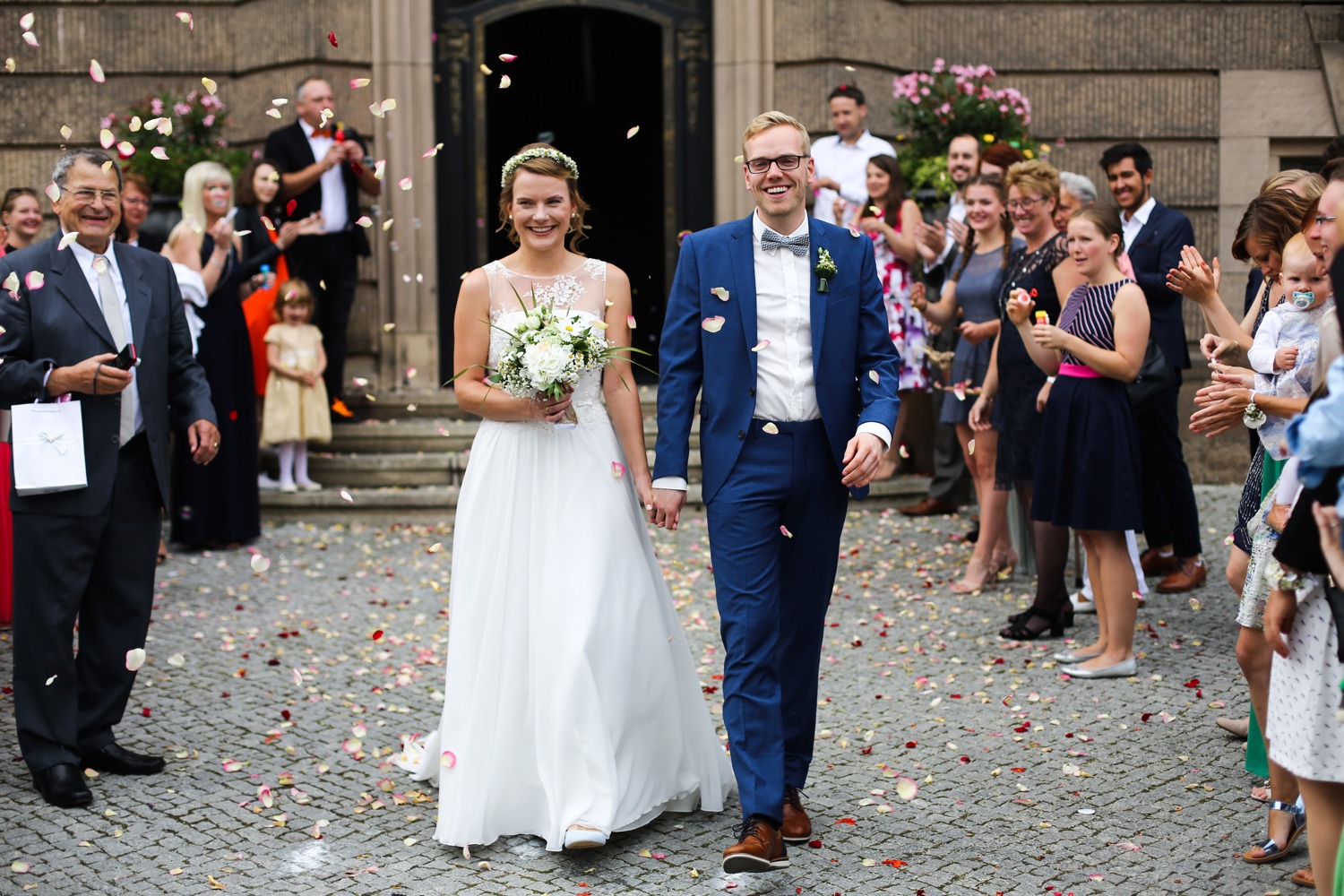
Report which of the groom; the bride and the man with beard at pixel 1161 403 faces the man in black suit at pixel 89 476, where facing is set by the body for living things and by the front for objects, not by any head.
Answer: the man with beard

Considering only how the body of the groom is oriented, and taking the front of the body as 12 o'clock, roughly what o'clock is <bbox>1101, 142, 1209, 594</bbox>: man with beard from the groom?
The man with beard is roughly at 7 o'clock from the groom.

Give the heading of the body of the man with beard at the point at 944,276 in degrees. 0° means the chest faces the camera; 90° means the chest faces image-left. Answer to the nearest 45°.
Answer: approximately 45°

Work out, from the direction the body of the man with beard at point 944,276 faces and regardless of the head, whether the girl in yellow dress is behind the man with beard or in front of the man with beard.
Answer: in front

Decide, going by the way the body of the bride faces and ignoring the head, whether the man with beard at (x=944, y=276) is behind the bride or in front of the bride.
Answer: behind

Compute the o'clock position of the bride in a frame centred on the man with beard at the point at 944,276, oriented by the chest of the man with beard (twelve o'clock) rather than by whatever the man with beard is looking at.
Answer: The bride is roughly at 11 o'clock from the man with beard.

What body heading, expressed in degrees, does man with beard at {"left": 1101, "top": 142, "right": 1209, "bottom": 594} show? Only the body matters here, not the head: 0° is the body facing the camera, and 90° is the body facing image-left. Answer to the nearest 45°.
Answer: approximately 45°

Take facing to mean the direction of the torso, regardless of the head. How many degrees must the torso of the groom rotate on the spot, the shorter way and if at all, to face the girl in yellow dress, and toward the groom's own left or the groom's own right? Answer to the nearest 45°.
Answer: approximately 135° to the groom's own right

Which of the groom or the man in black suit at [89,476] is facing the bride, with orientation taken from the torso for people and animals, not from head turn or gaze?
the man in black suit

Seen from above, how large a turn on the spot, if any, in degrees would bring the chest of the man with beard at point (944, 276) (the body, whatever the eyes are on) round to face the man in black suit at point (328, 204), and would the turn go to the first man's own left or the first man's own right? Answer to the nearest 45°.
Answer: approximately 45° to the first man's own right

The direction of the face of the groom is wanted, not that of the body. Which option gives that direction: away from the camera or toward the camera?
toward the camera

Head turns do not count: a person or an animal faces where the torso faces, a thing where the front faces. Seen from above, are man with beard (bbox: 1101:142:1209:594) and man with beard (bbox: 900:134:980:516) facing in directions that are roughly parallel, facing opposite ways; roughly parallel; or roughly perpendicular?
roughly parallel

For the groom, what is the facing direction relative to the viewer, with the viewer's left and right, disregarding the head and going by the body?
facing the viewer

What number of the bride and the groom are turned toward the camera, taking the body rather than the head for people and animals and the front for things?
2

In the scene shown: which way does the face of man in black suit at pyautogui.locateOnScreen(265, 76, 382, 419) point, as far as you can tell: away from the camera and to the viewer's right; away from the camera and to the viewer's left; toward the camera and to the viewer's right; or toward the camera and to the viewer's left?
toward the camera and to the viewer's right

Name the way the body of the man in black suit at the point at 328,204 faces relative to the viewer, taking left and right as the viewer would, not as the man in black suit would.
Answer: facing the viewer and to the right of the viewer
